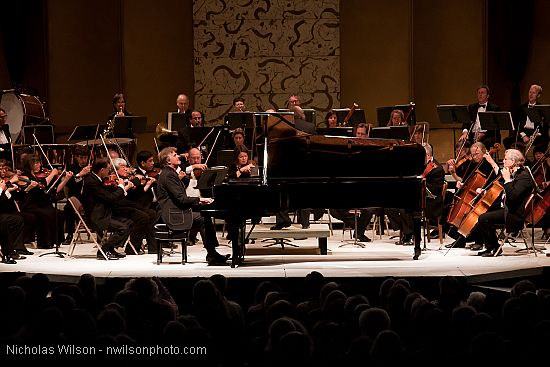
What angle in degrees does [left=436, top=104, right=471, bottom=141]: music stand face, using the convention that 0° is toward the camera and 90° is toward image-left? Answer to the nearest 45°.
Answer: approximately 180°

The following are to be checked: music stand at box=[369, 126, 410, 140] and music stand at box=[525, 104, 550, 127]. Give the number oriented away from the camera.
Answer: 2

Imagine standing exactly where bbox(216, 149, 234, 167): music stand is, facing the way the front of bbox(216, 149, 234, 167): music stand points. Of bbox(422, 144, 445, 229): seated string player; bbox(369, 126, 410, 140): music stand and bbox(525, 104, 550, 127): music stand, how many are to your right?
3

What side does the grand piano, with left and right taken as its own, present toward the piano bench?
front

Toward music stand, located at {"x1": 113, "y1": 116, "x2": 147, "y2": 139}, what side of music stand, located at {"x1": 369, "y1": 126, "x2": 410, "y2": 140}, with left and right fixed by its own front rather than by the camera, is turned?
left

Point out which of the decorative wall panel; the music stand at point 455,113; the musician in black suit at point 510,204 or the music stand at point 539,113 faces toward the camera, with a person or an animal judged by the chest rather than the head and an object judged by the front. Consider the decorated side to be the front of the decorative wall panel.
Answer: the decorative wall panel

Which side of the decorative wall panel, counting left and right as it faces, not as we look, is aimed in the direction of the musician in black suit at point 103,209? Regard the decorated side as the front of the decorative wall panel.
front

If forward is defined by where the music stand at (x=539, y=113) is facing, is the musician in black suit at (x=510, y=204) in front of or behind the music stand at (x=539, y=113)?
behind

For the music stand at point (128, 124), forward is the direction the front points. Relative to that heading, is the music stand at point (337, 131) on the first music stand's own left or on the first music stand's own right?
on the first music stand's own right

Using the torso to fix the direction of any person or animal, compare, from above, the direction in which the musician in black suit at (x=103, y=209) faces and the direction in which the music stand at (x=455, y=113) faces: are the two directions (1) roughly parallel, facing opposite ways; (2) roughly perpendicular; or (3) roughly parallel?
roughly perpendicular

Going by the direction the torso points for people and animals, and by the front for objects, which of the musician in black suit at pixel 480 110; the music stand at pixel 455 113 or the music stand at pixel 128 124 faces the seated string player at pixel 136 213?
the musician in black suit

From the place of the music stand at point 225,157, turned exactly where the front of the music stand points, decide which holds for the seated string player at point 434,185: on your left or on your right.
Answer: on your right

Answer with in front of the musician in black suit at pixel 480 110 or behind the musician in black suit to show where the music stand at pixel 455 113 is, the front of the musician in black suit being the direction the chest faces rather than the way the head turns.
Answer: in front

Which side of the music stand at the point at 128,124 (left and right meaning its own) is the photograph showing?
back

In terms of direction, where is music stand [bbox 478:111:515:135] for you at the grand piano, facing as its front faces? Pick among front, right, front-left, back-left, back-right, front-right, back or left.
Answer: back-right

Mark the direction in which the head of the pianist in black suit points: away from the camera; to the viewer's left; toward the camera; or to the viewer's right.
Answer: to the viewer's right

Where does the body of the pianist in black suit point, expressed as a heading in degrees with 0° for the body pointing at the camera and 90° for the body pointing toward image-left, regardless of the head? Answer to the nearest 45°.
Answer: approximately 270°

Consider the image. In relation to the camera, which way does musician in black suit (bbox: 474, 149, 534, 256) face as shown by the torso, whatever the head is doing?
to the viewer's left

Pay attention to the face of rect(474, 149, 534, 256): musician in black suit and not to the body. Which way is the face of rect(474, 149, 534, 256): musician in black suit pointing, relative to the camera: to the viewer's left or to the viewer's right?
to the viewer's left
